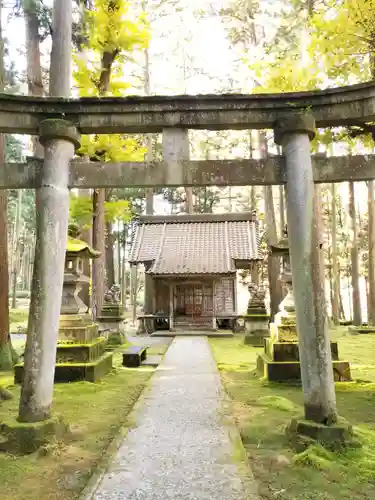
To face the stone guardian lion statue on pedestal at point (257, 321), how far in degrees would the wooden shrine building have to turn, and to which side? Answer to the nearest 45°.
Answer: approximately 45° to its left

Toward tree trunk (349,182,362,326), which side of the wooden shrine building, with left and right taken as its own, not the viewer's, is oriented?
left

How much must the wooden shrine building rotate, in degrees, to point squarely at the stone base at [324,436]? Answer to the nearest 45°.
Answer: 0° — it already faces it

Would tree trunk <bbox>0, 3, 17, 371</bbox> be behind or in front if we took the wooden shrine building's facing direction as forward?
in front

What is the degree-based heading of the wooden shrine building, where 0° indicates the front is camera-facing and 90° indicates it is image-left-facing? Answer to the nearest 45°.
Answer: approximately 0°

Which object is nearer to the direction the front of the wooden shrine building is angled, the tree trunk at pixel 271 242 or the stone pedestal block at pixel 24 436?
the stone pedestal block

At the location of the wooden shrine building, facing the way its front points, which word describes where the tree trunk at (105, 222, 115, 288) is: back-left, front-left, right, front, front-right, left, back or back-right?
back-right

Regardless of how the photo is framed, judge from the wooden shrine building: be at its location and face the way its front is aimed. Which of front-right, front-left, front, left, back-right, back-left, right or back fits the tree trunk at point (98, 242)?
front-right

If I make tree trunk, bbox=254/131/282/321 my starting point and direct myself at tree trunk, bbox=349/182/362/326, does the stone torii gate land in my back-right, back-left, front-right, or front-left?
back-right

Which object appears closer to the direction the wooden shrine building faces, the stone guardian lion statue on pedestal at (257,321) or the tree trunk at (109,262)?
the stone guardian lion statue on pedestal

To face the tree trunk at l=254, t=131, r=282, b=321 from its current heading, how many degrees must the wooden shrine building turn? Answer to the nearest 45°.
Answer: approximately 90° to its left
